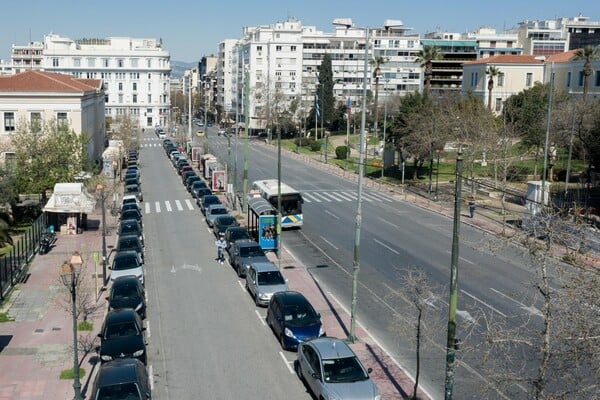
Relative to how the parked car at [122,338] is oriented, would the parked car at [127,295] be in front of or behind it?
behind

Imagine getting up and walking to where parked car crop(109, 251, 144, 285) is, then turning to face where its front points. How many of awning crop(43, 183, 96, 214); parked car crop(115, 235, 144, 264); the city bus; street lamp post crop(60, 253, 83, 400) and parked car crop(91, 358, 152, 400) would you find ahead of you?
2

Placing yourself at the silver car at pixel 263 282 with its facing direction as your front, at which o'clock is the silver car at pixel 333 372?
the silver car at pixel 333 372 is roughly at 1 o'clock from the silver car at pixel 263 282.

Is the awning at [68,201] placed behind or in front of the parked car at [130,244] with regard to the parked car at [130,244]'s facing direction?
behind

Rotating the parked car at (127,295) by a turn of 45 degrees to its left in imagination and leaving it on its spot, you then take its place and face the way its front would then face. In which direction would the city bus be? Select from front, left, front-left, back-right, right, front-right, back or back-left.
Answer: left

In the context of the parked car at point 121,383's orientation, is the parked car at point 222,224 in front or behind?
behind

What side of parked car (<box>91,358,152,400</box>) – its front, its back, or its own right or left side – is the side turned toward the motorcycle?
back

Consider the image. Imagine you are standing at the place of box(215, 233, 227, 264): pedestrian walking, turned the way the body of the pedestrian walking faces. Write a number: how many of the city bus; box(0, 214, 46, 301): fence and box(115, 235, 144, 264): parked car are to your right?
2

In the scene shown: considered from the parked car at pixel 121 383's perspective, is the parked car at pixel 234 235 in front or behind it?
behind

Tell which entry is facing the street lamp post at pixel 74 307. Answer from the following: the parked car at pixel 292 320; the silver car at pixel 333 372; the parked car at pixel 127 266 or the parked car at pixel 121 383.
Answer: the parked car at pixel 127 266

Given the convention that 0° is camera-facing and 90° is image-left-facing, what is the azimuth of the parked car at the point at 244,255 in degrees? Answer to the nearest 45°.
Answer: approximately 315°

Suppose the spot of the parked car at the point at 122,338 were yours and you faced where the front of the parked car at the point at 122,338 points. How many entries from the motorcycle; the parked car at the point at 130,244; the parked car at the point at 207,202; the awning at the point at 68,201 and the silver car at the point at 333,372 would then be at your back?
4

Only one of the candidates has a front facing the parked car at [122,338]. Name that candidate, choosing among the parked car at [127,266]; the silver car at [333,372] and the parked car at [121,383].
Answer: the parked car at [127,266]

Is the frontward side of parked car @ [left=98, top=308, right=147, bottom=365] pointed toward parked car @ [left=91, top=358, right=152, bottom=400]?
yes
